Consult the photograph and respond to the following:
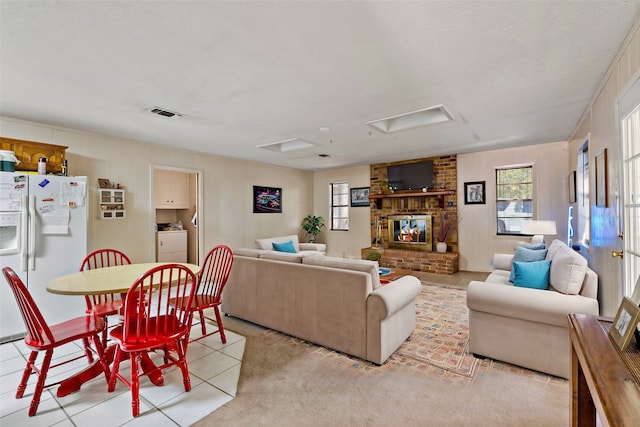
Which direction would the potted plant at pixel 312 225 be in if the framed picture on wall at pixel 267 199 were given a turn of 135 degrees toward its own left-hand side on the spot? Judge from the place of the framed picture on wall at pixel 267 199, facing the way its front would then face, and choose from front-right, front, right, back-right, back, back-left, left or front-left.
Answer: front-right

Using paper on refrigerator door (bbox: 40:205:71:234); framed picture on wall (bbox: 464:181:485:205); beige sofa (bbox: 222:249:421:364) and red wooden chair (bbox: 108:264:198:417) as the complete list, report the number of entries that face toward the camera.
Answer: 2

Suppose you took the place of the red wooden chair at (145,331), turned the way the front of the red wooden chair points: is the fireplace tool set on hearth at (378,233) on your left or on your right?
on your right

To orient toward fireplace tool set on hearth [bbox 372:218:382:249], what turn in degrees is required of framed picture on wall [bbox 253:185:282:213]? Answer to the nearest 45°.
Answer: approximately 45° to its left

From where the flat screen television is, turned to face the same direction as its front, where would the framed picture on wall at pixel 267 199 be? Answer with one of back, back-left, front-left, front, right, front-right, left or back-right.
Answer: front-right

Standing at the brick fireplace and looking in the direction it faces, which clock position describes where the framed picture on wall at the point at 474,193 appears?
The framed picture on wall is roughly at 8 o'clock from the brick fireplace.

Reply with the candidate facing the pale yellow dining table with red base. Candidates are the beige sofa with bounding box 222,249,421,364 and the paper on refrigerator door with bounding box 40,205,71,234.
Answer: the paper on refrigerator door

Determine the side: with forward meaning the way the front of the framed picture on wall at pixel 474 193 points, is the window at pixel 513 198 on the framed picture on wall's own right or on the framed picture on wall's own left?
on the framed picture on wall's own left

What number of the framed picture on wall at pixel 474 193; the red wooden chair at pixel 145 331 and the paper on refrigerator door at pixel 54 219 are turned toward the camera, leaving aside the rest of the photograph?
2

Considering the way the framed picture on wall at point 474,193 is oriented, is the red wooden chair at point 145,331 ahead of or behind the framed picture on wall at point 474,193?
ahead

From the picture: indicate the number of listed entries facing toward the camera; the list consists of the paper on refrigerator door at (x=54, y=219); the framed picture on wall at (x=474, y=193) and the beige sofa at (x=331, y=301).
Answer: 2

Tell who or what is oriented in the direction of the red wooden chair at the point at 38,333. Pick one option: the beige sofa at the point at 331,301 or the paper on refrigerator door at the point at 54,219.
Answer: the paper on refrigerator door

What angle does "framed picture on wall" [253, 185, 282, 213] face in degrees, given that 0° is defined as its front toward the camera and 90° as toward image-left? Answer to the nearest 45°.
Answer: approximately 315°

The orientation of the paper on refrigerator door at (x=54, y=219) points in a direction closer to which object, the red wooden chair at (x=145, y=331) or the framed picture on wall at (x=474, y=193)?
the red wooden chair

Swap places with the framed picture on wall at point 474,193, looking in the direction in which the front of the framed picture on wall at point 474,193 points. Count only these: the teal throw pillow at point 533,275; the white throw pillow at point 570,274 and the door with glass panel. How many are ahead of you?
3
